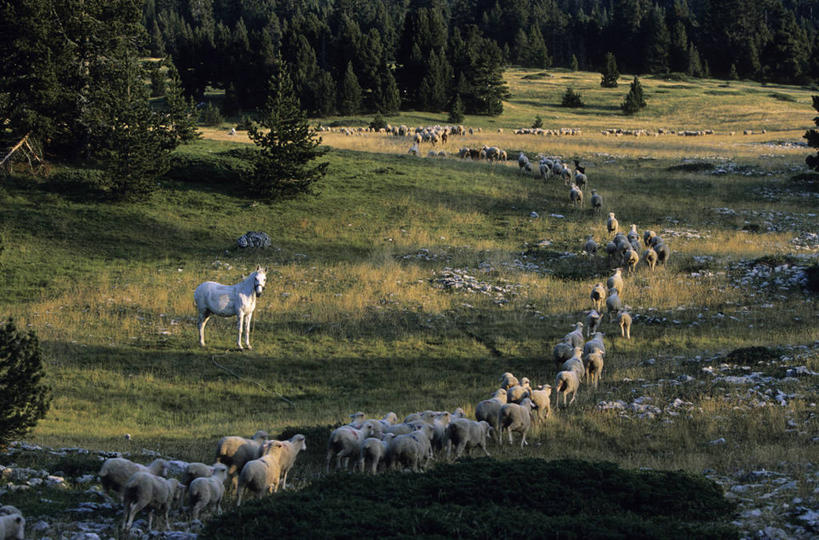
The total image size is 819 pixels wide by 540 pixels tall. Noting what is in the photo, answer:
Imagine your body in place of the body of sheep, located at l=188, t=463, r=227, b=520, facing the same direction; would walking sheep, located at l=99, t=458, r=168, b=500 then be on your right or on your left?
on your left

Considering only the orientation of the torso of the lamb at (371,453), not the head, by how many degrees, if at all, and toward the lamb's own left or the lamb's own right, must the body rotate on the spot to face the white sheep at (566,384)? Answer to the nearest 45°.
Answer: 0° — it already faces it

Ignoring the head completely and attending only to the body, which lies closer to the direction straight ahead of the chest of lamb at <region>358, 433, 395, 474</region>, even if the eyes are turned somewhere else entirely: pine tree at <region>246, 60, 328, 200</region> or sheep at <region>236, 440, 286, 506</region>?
the pine tree

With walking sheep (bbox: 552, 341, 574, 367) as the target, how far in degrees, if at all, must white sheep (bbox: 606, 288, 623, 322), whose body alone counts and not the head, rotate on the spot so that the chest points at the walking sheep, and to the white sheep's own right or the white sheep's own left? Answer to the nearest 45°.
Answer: approximately 180°

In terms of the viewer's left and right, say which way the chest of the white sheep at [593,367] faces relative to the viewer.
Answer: facing away from the viewer

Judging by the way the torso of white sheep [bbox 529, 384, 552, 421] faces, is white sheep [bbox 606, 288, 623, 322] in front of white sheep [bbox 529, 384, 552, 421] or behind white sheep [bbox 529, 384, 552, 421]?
in front

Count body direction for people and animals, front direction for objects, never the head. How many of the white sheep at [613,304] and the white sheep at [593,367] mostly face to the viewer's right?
0

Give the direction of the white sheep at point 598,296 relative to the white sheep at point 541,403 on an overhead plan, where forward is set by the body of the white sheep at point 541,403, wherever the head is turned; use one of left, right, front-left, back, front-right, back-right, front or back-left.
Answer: front-left

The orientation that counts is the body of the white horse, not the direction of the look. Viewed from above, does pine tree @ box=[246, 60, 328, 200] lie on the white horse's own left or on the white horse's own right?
on the white horse's own left
